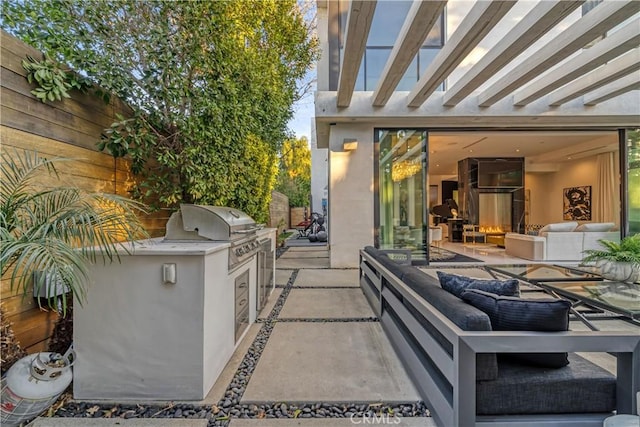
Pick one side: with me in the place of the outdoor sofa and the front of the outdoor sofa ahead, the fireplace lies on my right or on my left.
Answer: on my left

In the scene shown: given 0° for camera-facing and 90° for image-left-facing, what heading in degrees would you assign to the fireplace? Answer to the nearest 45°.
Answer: approximately 0°

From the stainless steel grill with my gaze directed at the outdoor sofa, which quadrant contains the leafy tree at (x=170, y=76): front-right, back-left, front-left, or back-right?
back-left

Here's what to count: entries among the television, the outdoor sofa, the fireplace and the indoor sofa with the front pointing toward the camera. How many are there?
2

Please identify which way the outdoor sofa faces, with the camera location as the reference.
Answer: facing away from the viewer and to the right of the viewer

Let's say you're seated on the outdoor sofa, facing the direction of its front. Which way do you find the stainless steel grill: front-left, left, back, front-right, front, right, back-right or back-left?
back-left

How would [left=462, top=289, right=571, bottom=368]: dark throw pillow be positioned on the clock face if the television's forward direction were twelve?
The dark throw pillow is roughly at 12 o'clock from the television.

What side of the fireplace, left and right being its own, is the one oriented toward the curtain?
left

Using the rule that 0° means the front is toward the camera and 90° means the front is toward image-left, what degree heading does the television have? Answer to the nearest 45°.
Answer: approximately 0°

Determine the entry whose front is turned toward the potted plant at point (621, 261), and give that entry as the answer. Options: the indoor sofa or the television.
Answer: the television

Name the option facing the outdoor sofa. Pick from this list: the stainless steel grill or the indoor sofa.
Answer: the stainless steel grill
